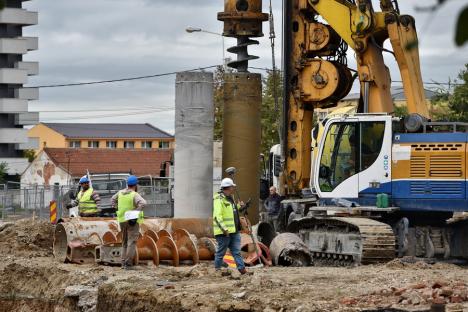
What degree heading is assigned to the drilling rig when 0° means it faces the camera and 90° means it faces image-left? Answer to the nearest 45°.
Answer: approximately 90°

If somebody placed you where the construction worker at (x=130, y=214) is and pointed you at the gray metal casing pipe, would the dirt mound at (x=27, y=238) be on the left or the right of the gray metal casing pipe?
left

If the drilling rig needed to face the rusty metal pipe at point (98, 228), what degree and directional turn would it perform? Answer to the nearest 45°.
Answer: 0° — it already faces it
